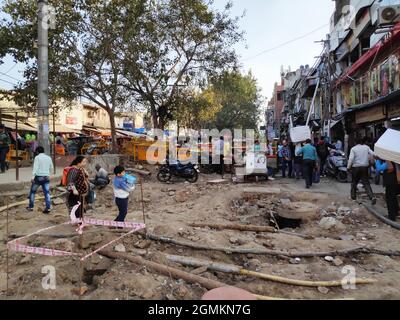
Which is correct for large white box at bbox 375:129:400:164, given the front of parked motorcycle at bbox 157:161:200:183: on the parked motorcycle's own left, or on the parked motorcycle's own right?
on the parked motorcycle's own left

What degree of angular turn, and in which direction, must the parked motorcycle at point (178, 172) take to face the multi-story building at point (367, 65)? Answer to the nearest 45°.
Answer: approximately 180°

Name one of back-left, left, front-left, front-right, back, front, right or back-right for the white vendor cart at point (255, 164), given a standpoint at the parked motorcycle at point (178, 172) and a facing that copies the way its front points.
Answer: back

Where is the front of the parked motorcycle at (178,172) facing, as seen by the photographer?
facing to the left of the viewer

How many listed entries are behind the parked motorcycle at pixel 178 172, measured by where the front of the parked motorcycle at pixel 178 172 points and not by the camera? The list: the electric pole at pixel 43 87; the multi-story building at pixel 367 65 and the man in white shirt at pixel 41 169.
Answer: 1

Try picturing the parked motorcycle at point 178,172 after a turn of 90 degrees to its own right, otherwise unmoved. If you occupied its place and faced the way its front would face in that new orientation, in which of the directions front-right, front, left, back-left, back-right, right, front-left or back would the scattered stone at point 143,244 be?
back

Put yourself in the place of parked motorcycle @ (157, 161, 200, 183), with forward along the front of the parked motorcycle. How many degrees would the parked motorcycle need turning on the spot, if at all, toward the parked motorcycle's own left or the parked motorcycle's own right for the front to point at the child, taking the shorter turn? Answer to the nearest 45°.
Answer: approximately 90° to the parked motorcycle's own left

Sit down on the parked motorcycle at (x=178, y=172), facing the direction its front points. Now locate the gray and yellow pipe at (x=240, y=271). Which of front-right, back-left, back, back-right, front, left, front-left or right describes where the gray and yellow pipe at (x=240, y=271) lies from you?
left

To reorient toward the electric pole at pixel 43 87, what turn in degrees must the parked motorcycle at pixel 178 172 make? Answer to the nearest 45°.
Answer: approximately 45° to its left

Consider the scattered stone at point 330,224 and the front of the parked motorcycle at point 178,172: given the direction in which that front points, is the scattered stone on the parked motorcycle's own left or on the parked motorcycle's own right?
on the parked motorcycle's own left

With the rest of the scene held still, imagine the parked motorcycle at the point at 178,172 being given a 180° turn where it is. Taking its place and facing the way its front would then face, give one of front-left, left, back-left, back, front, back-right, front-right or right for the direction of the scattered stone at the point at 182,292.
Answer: right

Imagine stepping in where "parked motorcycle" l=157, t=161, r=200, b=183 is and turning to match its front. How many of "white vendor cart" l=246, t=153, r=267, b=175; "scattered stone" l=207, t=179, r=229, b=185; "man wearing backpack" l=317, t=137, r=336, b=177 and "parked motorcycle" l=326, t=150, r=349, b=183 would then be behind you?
4

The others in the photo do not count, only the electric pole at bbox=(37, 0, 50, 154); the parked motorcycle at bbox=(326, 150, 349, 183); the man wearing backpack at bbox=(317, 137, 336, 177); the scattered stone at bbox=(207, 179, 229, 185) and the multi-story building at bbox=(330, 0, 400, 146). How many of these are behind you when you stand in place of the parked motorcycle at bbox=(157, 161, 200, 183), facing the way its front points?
4

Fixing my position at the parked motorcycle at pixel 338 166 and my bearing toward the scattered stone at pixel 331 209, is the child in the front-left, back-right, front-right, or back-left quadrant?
front-right

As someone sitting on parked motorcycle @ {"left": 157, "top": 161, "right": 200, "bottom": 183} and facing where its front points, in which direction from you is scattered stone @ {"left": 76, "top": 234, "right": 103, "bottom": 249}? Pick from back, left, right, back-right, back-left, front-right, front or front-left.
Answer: left

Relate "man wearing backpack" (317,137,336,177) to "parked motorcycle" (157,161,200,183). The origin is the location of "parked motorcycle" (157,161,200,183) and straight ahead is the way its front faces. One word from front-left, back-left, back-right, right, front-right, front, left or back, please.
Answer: back

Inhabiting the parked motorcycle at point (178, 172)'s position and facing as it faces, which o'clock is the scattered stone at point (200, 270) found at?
The scattered stone is roughly at 9 o'clock from the parked motorcycle.
